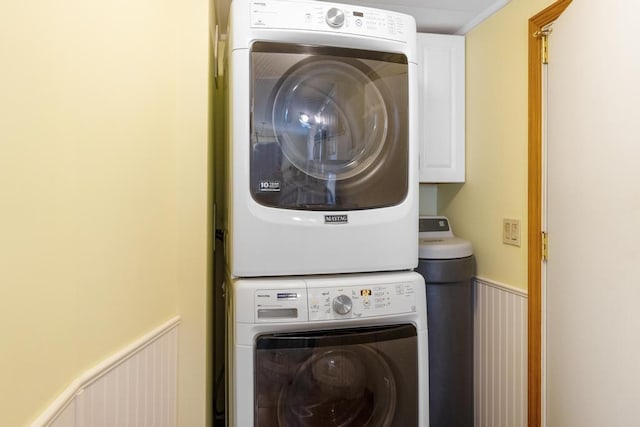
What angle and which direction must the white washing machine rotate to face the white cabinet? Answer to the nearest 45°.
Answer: approximately 135° to its left

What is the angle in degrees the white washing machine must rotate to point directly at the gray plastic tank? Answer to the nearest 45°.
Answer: approximately 135° to its left

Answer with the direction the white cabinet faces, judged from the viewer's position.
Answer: facing the viewer

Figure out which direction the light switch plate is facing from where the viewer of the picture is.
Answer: facing the viewer and to the left of the viewer

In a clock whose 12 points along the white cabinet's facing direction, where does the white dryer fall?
The white dryer is roughly at 1 o'clock from the white cabinet.

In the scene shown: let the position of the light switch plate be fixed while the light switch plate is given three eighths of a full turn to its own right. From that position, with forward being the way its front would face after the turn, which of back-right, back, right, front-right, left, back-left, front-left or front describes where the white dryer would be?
back-left

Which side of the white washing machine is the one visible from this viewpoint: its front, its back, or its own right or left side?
front

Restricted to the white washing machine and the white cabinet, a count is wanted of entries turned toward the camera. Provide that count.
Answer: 2
